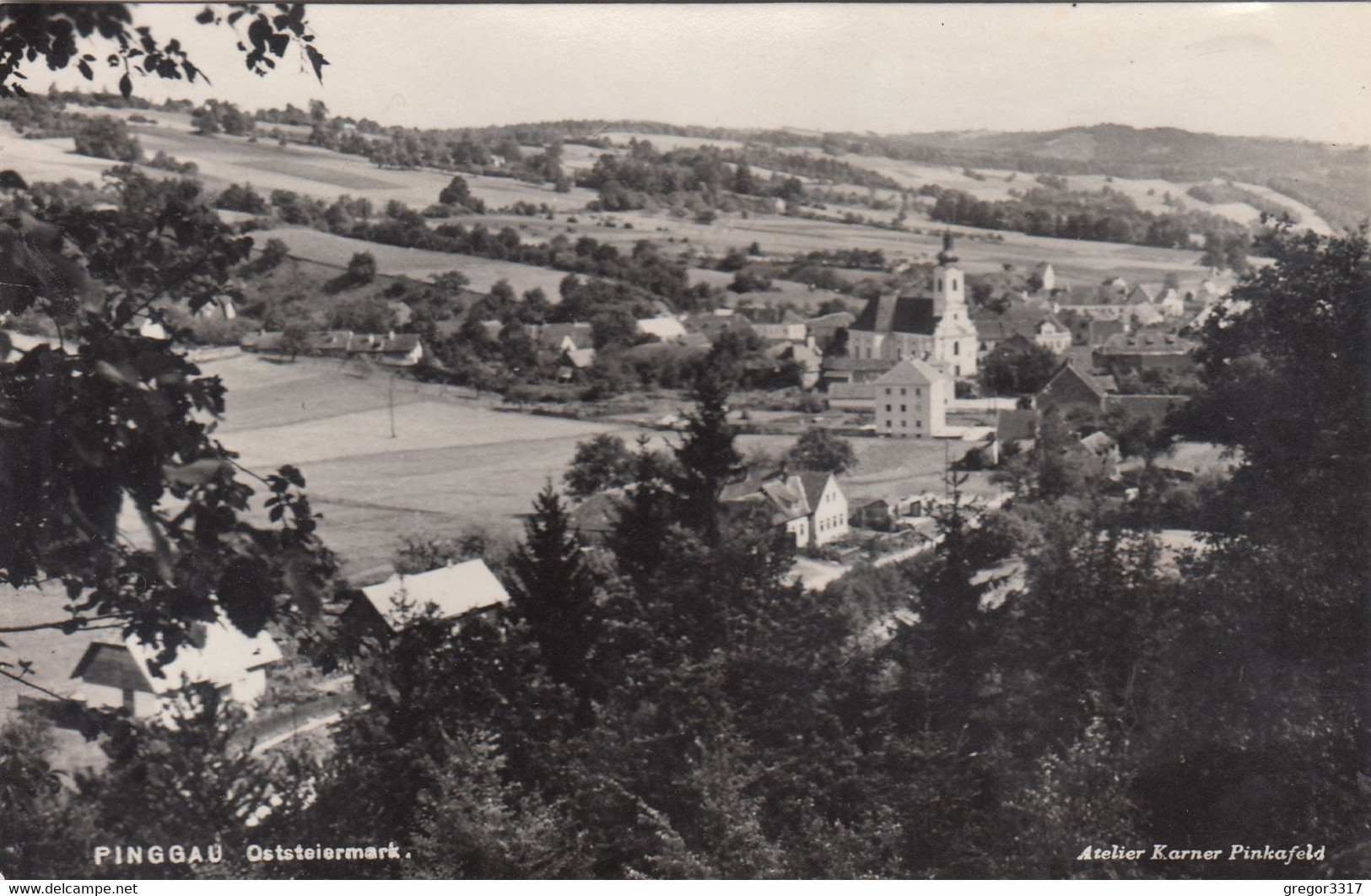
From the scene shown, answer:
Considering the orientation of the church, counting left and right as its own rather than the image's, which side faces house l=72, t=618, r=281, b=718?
right

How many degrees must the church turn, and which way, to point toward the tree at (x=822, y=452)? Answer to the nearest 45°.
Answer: approximately 90° to its right

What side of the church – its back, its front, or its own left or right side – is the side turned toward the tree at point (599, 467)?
right

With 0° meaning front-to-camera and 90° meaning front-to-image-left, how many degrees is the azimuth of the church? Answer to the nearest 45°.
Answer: approximately 315°

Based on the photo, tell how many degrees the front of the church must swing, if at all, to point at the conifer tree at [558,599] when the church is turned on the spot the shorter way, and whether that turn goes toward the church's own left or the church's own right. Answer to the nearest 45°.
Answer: approximately 90° to the church's own right

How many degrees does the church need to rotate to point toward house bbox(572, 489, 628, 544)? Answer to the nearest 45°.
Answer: approximately 90° to its right

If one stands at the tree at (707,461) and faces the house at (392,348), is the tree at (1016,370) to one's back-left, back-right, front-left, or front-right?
front-right
